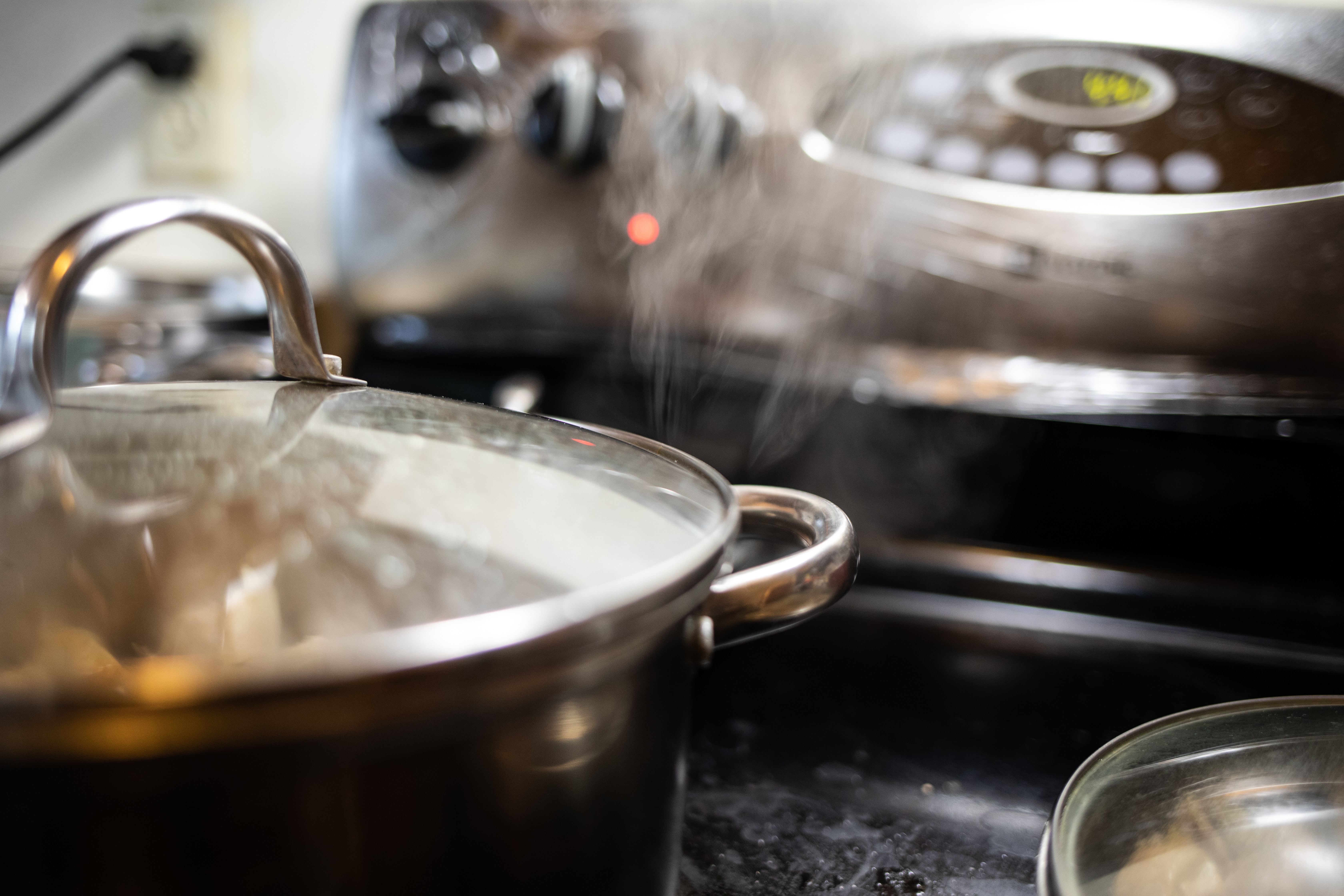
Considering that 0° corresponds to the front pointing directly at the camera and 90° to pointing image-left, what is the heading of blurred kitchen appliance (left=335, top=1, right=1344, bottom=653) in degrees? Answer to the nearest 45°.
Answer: approximately 0°

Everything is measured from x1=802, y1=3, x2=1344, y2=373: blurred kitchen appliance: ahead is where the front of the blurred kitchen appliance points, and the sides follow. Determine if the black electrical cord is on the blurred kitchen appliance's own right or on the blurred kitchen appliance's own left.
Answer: on the blurred kitchen appliance's own right
